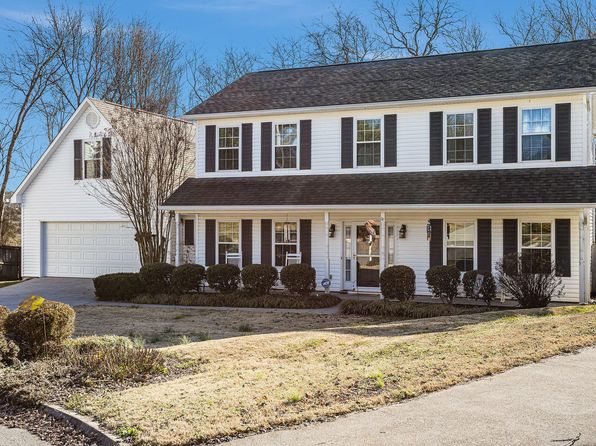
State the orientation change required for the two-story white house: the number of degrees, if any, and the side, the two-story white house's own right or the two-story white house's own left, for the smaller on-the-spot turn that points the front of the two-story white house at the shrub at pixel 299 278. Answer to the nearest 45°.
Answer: approximately 45° to the two-story white house's own right

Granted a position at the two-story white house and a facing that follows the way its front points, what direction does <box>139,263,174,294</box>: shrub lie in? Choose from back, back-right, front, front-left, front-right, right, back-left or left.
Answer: right

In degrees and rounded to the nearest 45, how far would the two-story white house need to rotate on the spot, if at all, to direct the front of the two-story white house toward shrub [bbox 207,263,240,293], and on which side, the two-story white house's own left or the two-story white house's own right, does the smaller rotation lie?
approximately 90° to the two-story white house's own right

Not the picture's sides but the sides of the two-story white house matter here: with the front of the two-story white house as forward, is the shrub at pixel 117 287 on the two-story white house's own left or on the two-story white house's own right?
on the two-story white house's own right

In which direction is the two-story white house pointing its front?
toward the camera

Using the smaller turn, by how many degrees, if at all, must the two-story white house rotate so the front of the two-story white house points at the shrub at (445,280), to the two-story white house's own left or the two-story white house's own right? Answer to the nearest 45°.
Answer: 0° — it already faces it

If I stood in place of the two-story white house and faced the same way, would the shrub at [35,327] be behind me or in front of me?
in front
